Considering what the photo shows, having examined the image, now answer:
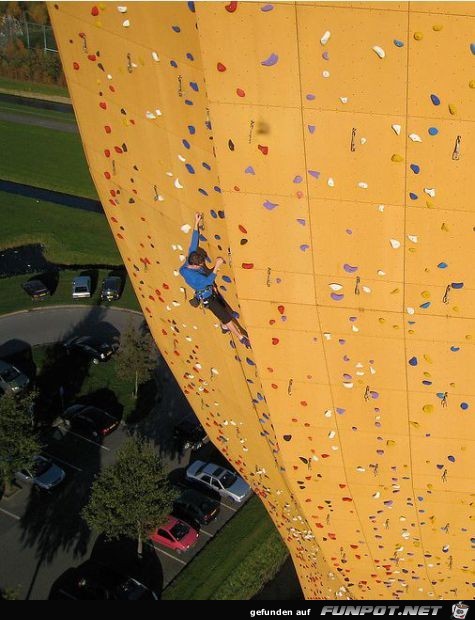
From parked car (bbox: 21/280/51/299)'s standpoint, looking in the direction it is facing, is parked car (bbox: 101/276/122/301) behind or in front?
in front

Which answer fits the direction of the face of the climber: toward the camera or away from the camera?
away from the camera

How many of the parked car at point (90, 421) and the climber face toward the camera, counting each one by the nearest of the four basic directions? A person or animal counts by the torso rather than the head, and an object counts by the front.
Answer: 0

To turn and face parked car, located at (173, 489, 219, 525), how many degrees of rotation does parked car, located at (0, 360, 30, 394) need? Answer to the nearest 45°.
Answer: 0° — it already faces it

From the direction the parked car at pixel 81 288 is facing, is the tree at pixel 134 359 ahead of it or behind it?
ahead

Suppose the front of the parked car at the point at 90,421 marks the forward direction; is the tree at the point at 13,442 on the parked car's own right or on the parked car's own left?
on the parked car's own left
